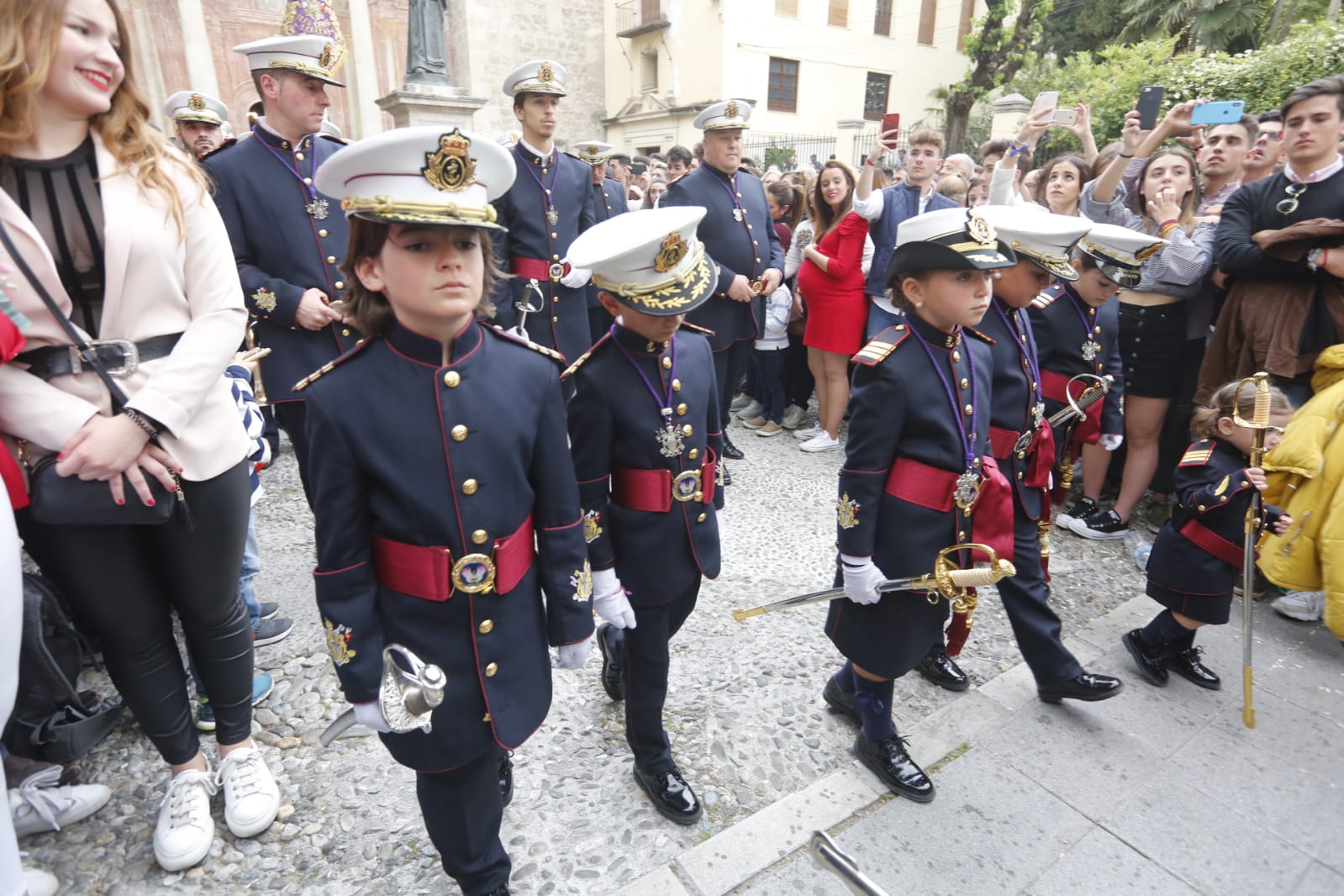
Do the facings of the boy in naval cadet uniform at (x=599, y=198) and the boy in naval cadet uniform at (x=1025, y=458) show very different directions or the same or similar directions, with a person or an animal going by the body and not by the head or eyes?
same or similar directions

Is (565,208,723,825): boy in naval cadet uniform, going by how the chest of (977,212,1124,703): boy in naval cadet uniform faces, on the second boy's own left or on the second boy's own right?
on the second boy's own right

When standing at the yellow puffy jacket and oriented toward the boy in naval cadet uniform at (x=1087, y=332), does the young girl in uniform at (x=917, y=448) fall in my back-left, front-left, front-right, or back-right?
front-left

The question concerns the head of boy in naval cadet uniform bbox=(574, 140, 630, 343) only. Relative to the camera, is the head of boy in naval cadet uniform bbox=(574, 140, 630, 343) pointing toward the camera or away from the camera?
toward the camera

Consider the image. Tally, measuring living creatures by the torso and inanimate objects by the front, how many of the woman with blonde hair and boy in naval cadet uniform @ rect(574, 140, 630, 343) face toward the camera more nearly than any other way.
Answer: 2

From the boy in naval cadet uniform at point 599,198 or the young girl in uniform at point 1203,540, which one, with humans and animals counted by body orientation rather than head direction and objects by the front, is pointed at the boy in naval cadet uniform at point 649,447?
the boy in naval cadet uniform at point 599,198

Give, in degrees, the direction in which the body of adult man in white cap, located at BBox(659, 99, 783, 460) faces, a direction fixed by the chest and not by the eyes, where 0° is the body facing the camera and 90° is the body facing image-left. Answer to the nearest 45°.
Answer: approximately 315°

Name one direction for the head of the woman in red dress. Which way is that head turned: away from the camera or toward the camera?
toward the camera

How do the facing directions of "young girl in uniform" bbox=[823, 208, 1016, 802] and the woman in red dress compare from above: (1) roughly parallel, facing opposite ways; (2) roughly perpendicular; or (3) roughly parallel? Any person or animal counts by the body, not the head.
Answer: roughly perpendicular

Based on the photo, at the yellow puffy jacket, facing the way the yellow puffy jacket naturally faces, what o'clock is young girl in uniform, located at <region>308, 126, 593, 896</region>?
The young girl in uniform is roughly at 10 o'clock from the yellow puffy jacket.

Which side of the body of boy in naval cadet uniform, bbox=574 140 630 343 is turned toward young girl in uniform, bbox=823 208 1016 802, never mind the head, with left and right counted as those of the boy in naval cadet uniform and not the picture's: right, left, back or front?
front
